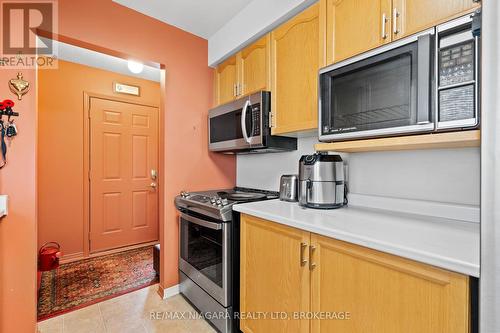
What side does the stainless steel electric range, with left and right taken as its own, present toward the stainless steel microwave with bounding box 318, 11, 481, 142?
left

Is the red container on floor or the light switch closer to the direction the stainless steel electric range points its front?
the light switch

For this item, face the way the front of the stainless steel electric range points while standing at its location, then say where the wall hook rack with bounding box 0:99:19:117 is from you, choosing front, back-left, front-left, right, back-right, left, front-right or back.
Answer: front-right

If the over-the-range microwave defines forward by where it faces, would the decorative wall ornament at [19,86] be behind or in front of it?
in front

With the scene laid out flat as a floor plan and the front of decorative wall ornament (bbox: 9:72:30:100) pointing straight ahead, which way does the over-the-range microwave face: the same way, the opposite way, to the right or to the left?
to the right

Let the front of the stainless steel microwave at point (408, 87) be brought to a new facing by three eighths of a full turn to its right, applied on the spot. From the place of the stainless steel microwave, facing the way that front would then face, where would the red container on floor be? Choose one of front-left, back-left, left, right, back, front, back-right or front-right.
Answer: left

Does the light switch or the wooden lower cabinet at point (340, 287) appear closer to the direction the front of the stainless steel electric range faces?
the light switch
